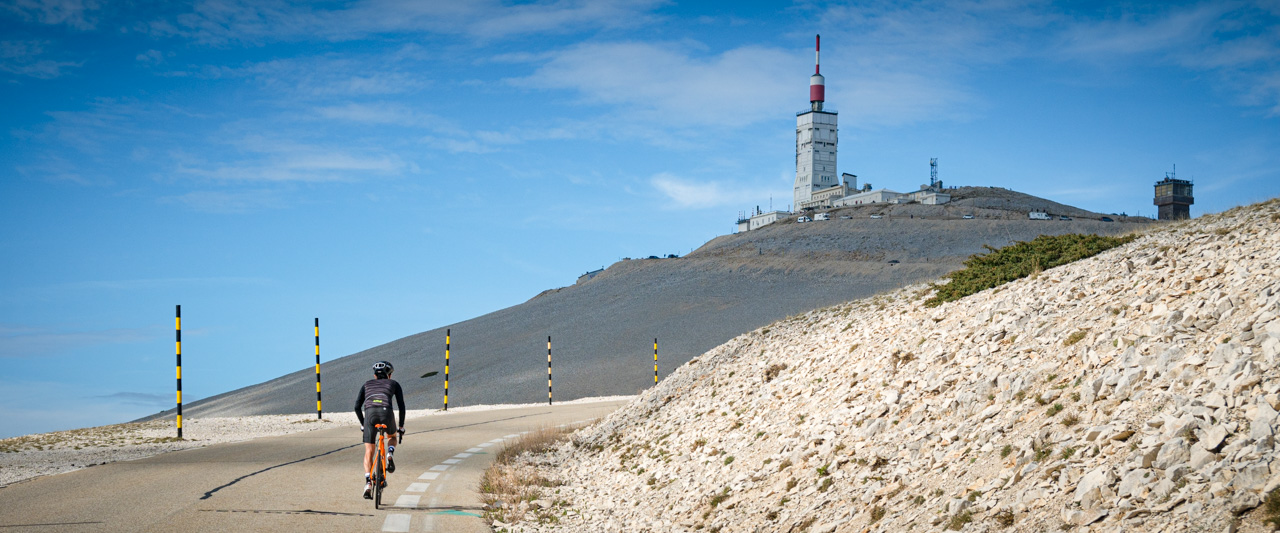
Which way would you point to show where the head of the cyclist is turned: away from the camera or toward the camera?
away from the camera

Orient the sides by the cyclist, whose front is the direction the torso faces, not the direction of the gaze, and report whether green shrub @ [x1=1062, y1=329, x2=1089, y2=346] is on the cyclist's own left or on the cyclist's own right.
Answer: on the cyclist's own right

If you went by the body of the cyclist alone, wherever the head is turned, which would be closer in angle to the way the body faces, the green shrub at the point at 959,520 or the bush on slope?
the bush on slope

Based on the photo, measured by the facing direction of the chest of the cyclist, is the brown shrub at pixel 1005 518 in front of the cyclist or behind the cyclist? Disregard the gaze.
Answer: behind

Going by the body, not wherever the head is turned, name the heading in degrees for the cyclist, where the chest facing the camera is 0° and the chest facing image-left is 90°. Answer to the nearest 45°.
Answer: approximately 180°

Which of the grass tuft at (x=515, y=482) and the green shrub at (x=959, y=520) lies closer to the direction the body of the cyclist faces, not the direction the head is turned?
the grass tuft
